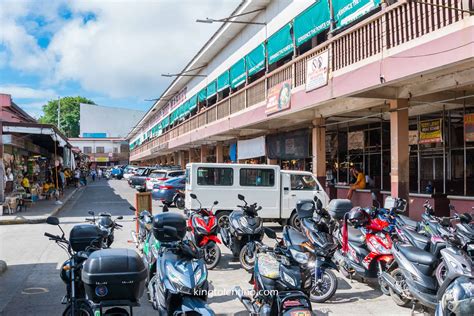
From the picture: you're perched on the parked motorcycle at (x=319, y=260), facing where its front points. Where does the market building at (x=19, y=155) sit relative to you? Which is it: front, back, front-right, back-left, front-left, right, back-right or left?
back

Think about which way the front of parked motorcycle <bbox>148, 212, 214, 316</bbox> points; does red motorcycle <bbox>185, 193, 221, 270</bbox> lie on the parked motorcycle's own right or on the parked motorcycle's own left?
on the parked motorcycle's own left

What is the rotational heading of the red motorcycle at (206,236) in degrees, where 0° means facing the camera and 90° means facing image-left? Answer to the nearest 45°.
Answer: approximately 315°

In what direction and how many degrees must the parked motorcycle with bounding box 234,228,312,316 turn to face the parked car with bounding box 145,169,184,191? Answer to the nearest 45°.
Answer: approximately 135° to its left

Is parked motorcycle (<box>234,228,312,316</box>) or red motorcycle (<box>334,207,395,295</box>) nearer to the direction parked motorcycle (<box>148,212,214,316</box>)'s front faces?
the parked motorcycle

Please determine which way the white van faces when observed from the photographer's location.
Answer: facing to the right of the viewer

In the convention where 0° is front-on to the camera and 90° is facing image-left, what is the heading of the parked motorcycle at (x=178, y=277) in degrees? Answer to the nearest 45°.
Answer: approximately 315°

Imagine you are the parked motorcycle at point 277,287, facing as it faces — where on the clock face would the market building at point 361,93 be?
The market building is roughly at 8 o'clock from the parked motorcycle.

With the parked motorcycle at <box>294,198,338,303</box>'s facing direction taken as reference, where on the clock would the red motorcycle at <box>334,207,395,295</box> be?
The red motorcycle is roughly at 9 o'clock from the parked motorcycle.

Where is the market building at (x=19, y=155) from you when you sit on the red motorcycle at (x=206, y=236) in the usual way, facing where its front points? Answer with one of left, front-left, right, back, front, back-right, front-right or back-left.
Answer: back
